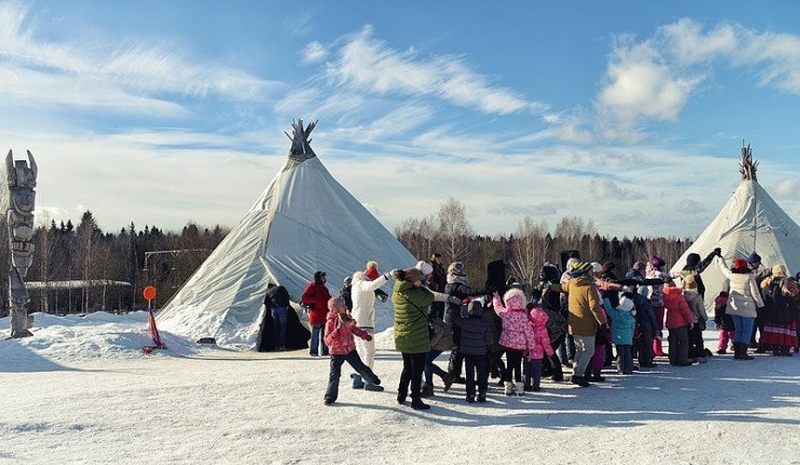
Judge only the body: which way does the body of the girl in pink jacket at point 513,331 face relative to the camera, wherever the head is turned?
away from the camera

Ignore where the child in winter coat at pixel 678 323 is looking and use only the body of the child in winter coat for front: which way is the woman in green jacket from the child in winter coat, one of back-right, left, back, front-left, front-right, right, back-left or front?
back-left

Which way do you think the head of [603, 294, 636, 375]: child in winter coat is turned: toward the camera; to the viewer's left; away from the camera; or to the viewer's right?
away from the camera

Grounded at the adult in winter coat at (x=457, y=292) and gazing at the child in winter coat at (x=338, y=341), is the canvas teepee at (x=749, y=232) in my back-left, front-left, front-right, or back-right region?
back-right

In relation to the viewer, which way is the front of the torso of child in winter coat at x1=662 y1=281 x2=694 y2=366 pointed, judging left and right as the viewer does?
facing away from the viewer

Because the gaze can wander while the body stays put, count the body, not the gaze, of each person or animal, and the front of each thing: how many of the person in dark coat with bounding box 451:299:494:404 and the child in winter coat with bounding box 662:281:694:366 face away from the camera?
2

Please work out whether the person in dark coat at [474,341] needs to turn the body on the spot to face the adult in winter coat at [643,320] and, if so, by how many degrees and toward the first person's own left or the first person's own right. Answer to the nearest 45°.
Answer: approximately 45° to the first person's own right

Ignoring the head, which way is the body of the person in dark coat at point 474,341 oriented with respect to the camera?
away from the camera

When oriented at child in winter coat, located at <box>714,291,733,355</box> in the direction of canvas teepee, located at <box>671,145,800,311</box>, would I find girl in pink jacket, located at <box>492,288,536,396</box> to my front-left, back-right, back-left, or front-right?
back-left
